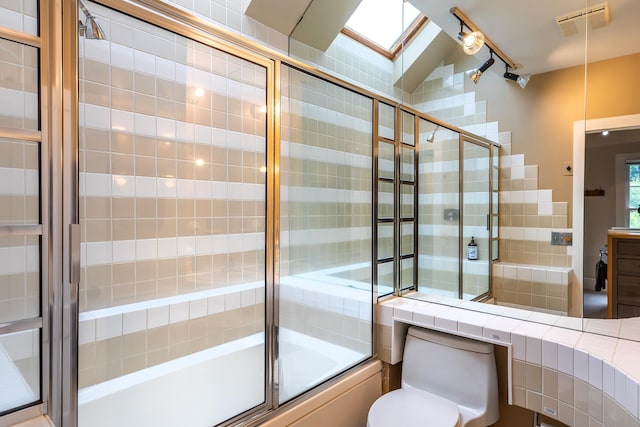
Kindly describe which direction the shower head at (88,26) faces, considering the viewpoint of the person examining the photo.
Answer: facing to the right of the viewer

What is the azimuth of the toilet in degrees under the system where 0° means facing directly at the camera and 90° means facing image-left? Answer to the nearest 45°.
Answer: approximately 45°
